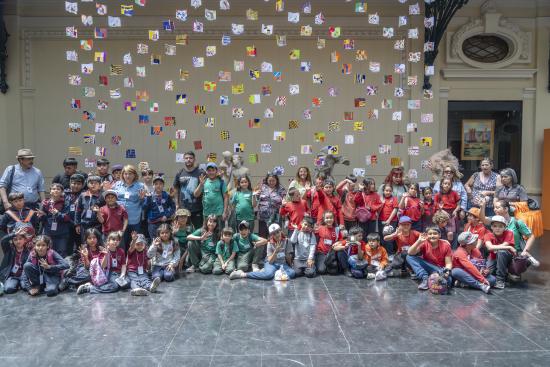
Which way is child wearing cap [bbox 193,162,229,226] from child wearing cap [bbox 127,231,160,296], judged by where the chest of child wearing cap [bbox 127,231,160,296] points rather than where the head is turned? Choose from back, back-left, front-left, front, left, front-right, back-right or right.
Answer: back-left

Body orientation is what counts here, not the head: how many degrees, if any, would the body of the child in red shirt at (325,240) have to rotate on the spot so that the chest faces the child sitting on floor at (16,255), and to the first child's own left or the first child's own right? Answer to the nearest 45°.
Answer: approximately 90° to the first child's own right

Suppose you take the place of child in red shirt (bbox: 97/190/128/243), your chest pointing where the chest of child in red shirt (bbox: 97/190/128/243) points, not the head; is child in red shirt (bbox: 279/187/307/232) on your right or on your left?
on your left

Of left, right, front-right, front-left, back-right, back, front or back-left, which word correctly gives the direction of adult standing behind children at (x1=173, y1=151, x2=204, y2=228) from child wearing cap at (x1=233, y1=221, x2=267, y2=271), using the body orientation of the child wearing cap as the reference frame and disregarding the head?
back-right

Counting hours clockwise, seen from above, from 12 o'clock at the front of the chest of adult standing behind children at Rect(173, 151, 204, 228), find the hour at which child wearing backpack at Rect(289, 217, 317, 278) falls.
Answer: The child wearing backpack is roughly at 10 o'clock from the adult standing behind children.

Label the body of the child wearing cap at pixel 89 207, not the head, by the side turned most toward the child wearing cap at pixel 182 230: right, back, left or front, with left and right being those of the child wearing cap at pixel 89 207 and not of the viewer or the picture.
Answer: left

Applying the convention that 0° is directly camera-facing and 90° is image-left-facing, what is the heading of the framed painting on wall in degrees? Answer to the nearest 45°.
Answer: approximately 0°

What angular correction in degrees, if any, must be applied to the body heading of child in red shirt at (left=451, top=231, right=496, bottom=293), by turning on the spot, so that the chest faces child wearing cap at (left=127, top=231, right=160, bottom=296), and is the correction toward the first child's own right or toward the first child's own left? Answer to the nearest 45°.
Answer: approximately 135° to the first child's own right

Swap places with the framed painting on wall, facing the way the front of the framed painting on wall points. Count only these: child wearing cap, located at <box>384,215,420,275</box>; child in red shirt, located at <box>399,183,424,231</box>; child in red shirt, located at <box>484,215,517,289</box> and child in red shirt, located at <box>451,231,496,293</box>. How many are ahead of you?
4
